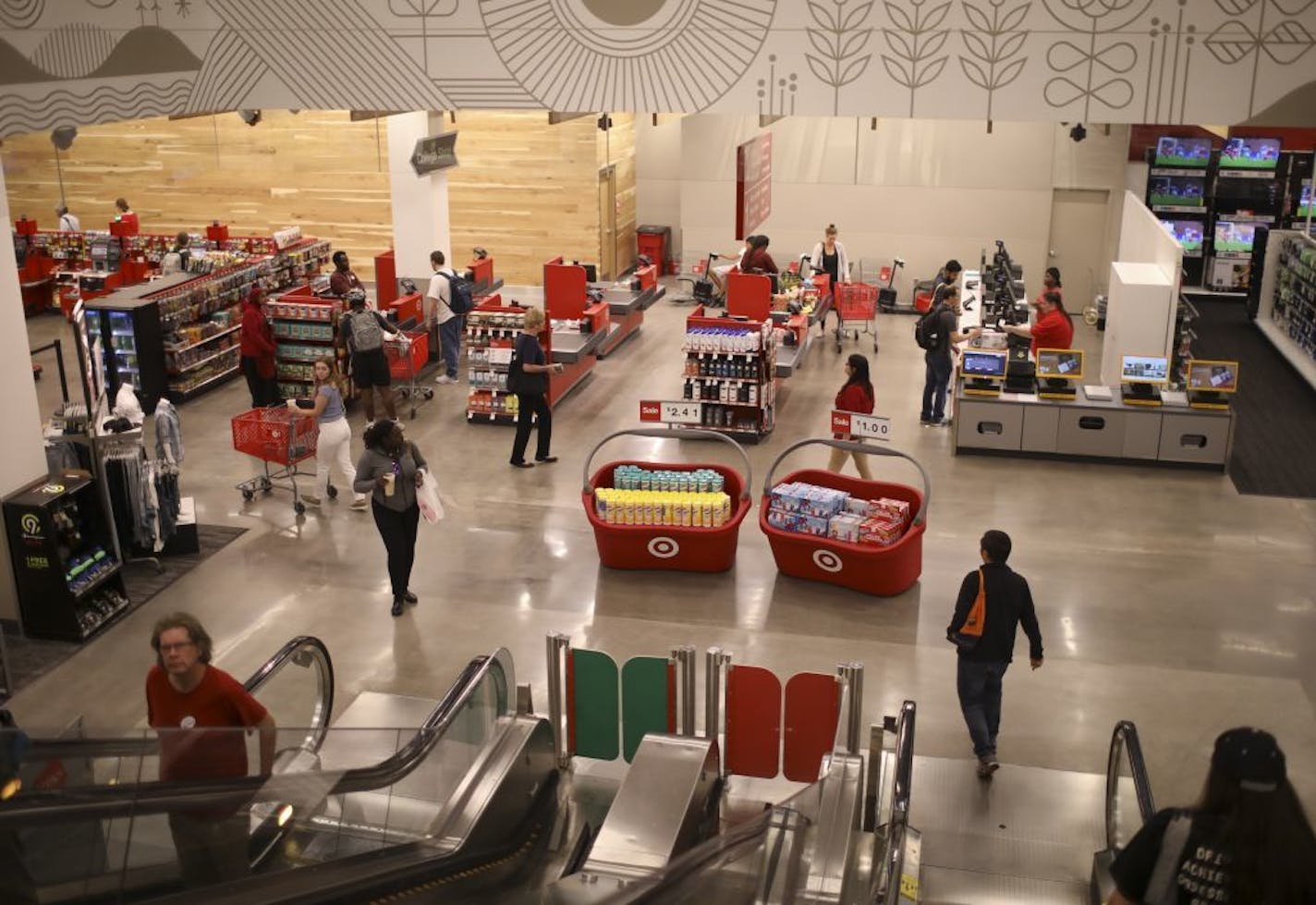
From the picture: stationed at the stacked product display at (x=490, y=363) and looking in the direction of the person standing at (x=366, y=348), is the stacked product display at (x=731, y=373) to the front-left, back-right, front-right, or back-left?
back-left

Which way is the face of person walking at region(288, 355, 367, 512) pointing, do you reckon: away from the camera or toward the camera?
toward the camera

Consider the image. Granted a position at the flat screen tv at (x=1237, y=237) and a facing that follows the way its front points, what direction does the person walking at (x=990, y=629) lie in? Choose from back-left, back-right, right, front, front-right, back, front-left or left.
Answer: front

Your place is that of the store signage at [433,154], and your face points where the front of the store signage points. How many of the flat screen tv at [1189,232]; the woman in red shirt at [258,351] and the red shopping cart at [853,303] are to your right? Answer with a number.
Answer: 1

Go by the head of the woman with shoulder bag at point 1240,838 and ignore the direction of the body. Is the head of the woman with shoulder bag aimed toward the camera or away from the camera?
away from the camera

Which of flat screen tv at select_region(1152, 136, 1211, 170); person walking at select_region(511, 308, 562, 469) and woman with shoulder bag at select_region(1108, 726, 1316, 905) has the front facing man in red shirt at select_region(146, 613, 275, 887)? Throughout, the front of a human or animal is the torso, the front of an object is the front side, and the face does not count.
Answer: the flat screen tv

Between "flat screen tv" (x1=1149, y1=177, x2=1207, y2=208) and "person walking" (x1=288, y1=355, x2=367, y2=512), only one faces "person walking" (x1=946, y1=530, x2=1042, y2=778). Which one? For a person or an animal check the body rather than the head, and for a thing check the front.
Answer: the flat screen tv

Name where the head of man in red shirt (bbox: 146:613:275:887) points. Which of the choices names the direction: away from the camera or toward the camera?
toward the camera

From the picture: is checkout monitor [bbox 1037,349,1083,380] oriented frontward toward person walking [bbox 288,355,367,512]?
no

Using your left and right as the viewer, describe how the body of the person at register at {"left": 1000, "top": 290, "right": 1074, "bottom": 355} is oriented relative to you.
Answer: facing to the left of the viewer

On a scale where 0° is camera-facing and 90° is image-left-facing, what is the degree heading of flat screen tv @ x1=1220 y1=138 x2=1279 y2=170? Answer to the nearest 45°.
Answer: approximately 0°

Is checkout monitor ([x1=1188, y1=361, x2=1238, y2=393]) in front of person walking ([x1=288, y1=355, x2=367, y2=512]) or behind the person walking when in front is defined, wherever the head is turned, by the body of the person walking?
behind

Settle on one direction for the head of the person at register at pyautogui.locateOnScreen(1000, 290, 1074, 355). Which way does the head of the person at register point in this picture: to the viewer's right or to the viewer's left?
to the viewer's left

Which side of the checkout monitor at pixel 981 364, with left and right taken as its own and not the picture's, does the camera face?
front

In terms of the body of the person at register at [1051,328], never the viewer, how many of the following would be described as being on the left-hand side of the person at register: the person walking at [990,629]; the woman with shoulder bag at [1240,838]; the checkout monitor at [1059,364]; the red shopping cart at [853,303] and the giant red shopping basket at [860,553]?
4

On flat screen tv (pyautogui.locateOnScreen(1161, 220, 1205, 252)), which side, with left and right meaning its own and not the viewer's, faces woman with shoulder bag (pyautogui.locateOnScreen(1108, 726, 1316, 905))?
front

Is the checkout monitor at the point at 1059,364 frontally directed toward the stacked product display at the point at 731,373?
no

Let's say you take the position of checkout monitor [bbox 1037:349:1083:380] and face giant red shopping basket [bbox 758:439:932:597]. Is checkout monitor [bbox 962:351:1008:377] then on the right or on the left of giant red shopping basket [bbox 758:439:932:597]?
right
